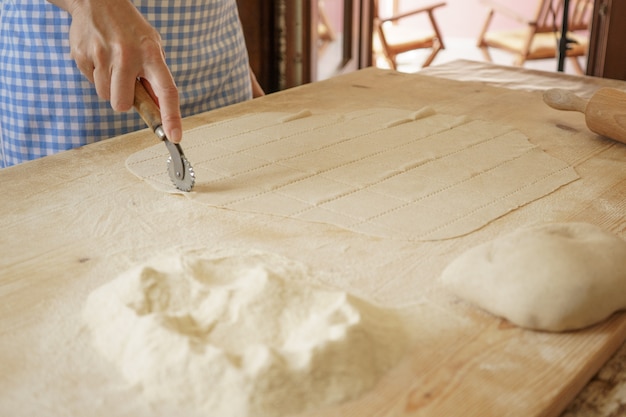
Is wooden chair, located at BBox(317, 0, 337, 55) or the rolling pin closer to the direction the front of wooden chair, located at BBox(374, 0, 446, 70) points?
the rolling pin

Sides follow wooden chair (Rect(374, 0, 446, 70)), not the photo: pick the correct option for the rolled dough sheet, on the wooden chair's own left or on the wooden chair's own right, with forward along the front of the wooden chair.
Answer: on the wooden chair's own right

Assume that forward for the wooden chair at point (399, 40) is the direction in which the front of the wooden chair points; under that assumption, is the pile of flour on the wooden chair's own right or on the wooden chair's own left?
on the wooden chair's own right
